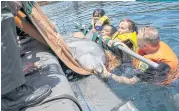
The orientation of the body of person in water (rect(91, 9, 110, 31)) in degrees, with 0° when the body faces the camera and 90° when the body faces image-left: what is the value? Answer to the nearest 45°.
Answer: approximately 45°

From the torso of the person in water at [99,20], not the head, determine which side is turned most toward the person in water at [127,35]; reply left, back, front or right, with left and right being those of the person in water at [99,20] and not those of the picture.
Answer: left

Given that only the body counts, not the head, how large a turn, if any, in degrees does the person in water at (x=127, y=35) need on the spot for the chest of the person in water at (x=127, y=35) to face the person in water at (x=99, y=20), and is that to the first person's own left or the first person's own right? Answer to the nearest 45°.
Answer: approximately 45° to the first person's own right

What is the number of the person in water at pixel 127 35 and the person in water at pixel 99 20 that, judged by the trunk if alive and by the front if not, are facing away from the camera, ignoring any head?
0

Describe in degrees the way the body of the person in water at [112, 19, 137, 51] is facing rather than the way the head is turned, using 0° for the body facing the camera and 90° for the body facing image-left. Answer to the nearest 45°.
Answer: approximately 90°
